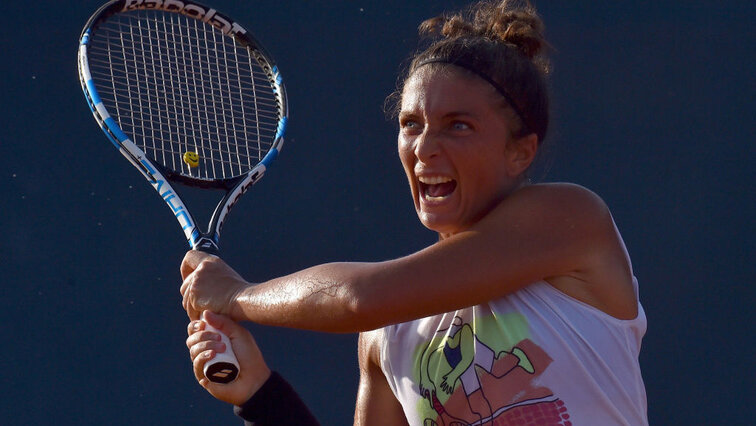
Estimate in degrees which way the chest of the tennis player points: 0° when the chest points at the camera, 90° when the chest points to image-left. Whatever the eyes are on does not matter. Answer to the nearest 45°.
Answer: approximately 45°

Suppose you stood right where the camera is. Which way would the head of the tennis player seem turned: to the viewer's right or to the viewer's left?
to the viewer's left
